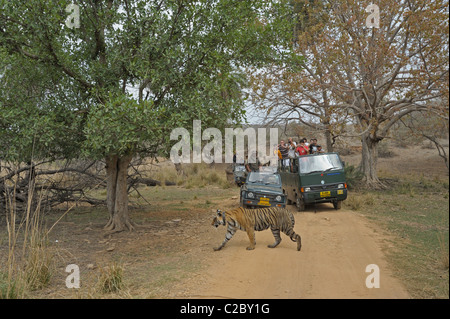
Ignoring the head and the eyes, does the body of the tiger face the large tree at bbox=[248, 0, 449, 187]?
no

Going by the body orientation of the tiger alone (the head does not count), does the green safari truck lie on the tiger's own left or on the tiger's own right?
on the tiger's own right

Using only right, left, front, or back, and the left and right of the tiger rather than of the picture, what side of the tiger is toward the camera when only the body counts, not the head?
left
